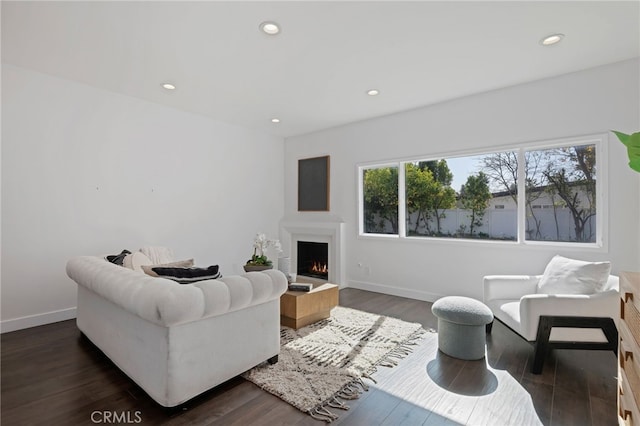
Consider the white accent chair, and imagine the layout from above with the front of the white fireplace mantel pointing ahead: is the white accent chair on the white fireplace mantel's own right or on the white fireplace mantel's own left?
on the white fireplace mantel's own left

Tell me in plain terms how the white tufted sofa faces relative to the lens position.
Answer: facing away from the viewer and to the right of the viewer

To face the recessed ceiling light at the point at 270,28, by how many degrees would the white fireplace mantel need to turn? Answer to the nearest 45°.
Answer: approximately 45° to its left

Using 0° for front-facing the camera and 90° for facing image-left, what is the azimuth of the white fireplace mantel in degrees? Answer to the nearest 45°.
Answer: approximately 45°

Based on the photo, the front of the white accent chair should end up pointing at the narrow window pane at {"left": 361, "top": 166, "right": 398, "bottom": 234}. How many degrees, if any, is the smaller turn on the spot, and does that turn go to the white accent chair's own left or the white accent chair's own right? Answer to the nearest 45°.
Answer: approximately 90° to the white accent chair's own right

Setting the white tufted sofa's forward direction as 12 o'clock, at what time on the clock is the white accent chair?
The white accent chair is roughly at 2 o'clock from the white tufted sofa.

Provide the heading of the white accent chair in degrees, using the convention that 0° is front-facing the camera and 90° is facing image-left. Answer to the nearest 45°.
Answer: approximately 45°
